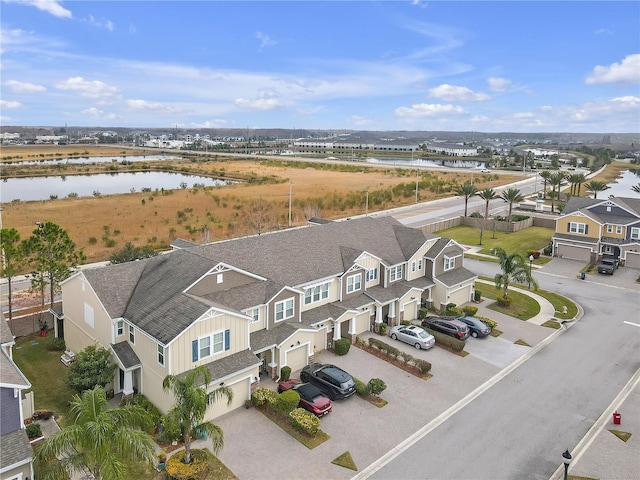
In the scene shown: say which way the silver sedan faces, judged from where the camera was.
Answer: facing away from the viewer and to the left of the viewer

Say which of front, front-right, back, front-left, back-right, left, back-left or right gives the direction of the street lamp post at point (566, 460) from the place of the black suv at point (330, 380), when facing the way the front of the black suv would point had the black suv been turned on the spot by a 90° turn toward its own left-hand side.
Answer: left

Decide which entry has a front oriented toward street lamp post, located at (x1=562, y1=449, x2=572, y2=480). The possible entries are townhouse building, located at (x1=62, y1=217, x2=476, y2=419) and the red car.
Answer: the townhouse building

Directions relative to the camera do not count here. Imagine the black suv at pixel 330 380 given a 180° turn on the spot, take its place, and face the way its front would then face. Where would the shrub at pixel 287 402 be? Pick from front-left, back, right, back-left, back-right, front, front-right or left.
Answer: right

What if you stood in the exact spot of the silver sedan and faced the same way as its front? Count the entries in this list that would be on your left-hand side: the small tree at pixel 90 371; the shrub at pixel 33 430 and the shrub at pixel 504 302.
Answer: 2

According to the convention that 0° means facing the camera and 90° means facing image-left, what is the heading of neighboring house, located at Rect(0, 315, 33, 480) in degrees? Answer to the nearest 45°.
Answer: approximately 315°

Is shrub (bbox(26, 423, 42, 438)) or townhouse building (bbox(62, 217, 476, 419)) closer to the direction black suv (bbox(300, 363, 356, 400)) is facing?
the townhouse building

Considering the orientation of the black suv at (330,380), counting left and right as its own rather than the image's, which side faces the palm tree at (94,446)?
left

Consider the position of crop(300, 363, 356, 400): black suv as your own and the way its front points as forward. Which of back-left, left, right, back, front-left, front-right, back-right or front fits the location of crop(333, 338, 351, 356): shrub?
front-right

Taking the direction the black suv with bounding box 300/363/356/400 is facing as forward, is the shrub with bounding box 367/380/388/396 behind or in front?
behind

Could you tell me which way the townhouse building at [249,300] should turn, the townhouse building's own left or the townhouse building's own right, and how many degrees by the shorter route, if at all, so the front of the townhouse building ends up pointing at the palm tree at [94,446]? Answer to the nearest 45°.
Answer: approximately 45° to the townhouse building's own right

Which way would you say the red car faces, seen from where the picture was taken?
facing away from the viewer and to the left of the viewer
